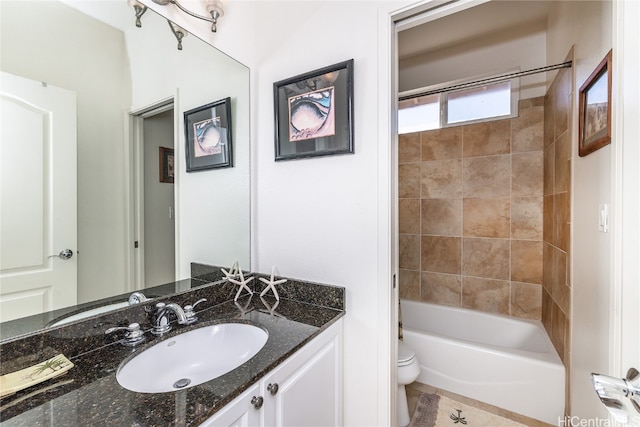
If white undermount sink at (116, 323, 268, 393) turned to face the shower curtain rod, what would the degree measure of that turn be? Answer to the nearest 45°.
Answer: approximately 45° to its left

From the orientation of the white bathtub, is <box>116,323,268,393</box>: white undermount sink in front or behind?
in front

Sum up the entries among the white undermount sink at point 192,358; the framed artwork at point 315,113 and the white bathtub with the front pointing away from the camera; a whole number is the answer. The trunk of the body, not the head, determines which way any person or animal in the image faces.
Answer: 0

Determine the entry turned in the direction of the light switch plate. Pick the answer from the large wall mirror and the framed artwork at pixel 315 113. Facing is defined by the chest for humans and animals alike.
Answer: the large wall mirror

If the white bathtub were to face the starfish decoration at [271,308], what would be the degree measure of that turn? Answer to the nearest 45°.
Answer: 0° — it already faces it

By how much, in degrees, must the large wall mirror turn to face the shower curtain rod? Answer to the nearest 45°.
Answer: approximately 45° to its left

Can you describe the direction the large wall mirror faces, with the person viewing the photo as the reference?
facing the viewer and to the right of the viewer

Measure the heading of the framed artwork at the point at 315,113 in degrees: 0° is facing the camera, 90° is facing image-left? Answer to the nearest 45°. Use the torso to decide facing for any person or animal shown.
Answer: approximately 45°

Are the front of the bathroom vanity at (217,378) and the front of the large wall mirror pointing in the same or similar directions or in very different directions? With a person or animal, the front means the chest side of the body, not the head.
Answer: same or similar directions

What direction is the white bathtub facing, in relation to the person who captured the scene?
facing the viewer and to the left of the viewer
